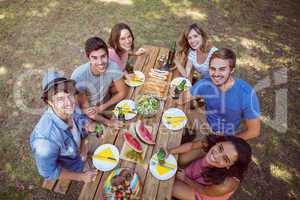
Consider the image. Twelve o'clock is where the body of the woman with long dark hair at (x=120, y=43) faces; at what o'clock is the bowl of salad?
The bowl of salad is roughly at 1 o'clock from the woman with long dark hair.

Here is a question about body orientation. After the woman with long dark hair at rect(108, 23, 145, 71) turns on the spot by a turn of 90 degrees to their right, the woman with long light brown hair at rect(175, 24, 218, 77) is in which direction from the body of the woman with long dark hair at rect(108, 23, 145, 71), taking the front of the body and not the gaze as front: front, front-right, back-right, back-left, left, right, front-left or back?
back-left

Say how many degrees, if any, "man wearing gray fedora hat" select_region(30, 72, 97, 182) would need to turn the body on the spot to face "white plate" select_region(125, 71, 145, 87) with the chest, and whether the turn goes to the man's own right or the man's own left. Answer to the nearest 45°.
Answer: approximately 90° to the man's own left

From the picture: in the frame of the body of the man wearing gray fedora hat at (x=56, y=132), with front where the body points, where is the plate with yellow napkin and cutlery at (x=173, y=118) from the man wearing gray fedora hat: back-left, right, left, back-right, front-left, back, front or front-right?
front-left

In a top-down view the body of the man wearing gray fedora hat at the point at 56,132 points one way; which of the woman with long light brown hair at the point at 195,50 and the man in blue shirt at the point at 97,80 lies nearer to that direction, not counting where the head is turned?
the woman with long light brown hair

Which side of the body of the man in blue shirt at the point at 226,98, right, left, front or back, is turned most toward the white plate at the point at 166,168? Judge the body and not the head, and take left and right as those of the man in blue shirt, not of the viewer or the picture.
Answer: front

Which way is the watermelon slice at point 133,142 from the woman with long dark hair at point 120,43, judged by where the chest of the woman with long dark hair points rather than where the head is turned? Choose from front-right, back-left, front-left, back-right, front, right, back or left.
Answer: front-right

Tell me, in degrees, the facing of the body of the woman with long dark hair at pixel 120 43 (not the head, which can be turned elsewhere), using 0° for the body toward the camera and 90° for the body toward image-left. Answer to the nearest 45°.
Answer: approximately 315°

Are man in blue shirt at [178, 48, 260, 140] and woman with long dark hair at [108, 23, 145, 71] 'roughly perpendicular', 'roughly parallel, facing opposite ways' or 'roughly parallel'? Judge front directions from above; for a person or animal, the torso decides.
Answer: roughly perpendicular

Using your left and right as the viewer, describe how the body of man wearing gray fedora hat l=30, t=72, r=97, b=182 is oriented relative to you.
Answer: facing the viewer and to the right of the viewer

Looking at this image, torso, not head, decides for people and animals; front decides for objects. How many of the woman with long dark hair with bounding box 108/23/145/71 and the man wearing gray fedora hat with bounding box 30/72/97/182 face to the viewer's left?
0
